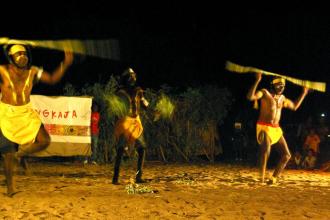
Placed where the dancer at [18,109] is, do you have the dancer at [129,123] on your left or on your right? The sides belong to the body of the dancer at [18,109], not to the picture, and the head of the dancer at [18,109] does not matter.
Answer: on your left

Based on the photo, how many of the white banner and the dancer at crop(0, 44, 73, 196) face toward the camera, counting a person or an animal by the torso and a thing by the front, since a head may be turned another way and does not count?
2

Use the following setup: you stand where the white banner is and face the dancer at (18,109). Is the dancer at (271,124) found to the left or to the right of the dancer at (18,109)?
left

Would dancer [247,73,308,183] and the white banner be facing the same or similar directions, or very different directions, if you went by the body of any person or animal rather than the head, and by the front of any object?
same or similar directions

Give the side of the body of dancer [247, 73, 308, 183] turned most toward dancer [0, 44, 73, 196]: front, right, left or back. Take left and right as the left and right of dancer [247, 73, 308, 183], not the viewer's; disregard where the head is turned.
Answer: right

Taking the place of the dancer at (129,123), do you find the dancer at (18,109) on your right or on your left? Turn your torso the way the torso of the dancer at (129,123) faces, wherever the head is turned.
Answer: on your right

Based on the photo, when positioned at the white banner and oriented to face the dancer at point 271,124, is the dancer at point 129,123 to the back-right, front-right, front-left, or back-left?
front-right

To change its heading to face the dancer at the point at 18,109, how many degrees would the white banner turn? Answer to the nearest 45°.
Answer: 0° — it already faces them

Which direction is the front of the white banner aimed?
toward the camera

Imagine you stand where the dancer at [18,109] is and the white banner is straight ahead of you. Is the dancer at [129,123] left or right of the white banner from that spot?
right

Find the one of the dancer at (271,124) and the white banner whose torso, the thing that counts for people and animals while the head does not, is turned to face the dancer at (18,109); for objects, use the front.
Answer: the white banner

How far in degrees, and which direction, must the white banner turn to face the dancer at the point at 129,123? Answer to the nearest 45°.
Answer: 0° — it already faces them

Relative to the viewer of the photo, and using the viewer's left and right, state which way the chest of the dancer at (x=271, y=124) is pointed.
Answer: facing the viewer and to the right of the viewer

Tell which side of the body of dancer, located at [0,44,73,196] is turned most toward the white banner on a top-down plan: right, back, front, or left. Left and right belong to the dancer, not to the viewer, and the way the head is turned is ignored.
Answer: back
